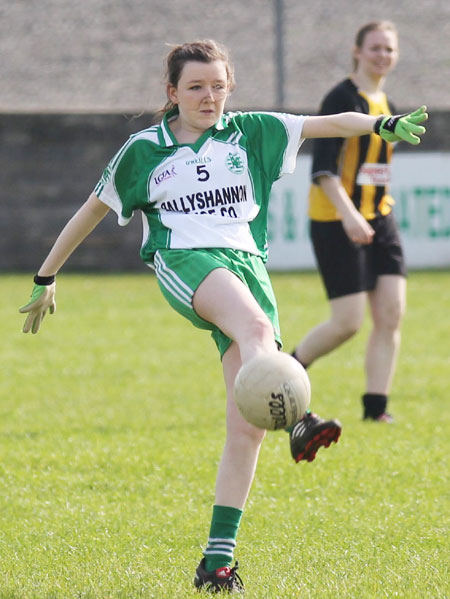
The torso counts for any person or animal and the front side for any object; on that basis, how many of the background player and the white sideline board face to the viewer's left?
0

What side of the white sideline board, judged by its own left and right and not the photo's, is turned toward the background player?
front

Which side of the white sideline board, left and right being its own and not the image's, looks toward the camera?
front

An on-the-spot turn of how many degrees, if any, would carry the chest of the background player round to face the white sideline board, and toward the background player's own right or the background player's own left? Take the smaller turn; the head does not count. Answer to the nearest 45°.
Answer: approximately 135° to the background player's own left

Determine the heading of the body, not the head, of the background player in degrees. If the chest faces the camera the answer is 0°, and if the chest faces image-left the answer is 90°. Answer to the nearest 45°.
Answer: approximately 315°
